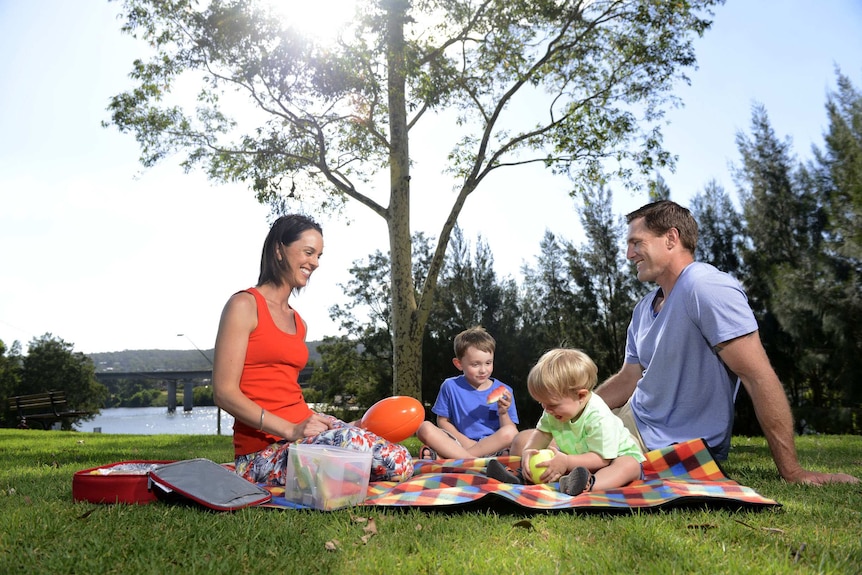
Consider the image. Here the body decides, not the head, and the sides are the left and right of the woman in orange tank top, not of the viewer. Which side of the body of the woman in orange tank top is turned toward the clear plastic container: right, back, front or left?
front

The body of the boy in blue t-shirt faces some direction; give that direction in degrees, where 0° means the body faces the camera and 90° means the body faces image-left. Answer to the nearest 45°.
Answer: approximately 0°

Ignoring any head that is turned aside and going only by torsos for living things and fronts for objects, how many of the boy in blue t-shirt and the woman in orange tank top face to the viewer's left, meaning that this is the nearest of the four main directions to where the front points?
0

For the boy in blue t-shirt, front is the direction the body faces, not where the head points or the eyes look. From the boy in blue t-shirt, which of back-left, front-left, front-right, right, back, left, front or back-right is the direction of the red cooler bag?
front-right

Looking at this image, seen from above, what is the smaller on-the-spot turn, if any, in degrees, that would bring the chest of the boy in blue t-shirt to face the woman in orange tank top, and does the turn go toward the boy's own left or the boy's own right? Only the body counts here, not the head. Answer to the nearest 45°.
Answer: approximately 45° to the boy's own right

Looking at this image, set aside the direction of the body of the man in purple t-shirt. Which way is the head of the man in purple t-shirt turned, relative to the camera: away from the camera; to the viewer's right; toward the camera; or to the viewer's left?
to the viewer's left

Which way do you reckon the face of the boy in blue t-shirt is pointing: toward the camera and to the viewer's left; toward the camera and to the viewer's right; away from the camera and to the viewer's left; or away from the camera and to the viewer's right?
toward the camera and to the viewer's right

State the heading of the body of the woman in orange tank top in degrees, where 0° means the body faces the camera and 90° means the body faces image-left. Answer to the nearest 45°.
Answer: approximately 315°
